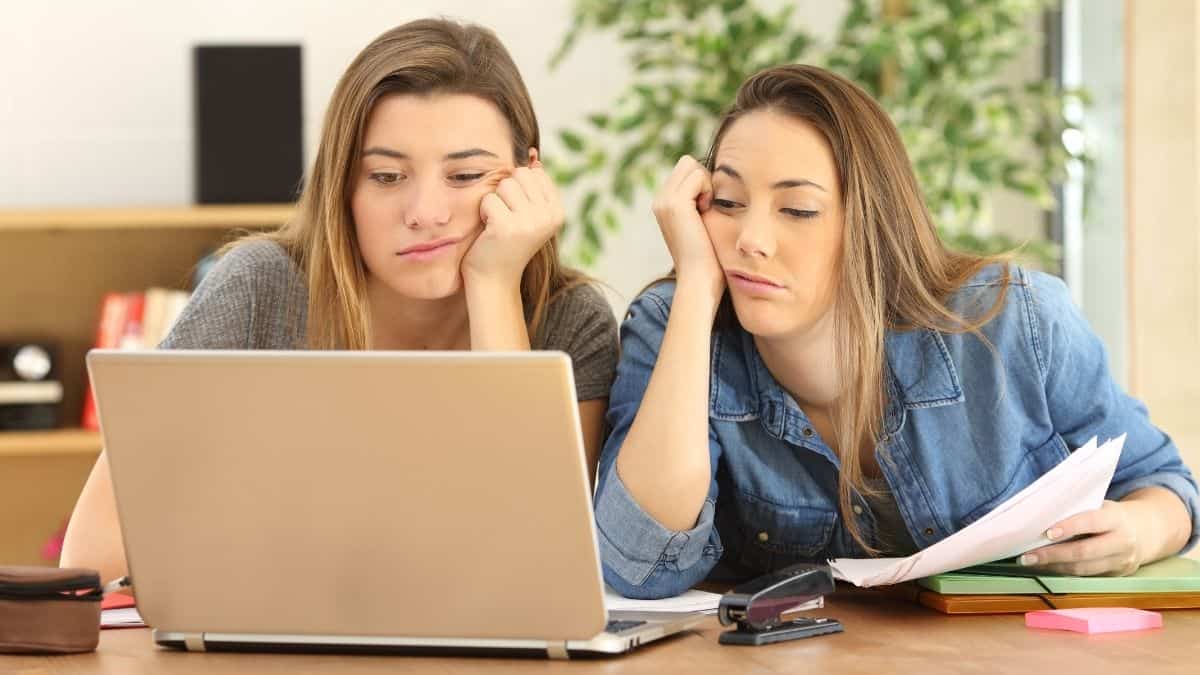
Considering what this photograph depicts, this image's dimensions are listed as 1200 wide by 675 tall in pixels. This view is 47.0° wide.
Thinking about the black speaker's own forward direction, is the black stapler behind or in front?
in front

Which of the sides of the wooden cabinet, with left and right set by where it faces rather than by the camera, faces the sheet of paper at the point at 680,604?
front

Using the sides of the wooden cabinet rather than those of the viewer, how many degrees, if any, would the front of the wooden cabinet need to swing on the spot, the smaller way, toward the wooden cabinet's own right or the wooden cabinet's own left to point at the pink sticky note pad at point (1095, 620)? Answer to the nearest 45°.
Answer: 0° — it already faces it

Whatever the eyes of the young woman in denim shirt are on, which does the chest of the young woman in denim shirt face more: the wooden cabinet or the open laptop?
the open laptop

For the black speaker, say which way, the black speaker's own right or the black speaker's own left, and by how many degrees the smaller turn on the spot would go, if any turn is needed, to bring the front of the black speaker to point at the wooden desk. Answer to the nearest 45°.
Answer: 0° — it already faces it

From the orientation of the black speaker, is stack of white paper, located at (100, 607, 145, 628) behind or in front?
in front

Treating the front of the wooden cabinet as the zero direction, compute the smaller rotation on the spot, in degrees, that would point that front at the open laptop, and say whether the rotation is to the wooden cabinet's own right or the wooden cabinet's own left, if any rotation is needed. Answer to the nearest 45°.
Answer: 0° — it already faces it

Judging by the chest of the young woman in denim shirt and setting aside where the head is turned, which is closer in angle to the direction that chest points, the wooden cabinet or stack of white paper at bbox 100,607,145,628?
the stack of white paper
